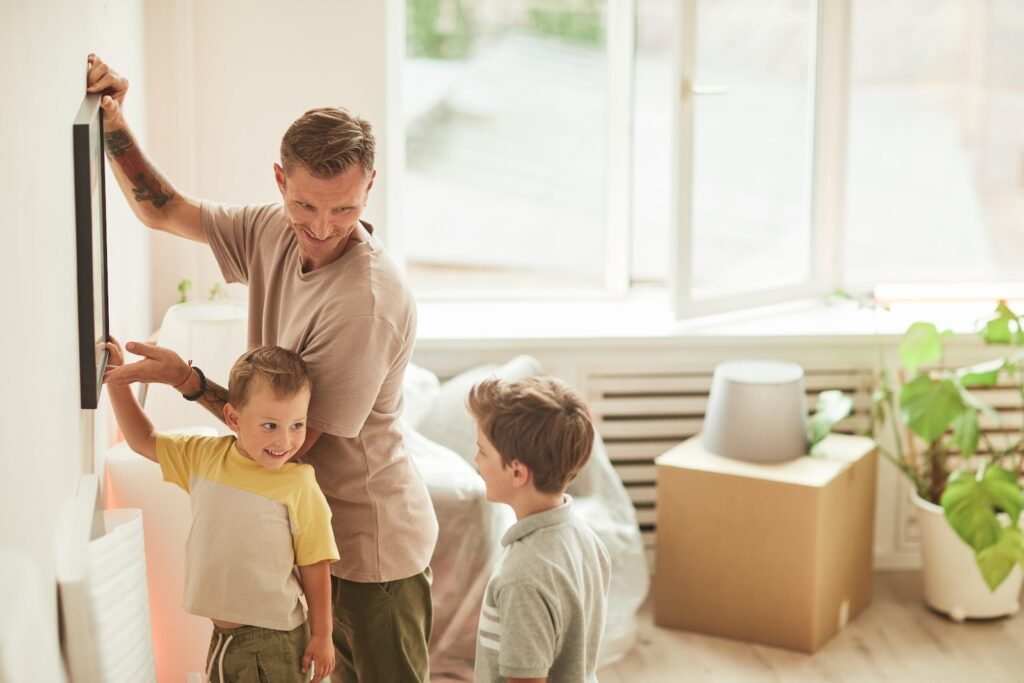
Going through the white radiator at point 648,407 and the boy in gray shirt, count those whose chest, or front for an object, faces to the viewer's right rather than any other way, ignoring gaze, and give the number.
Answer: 0

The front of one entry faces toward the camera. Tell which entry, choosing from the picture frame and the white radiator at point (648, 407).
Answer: the white radiator

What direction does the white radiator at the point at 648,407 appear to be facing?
toward the camera

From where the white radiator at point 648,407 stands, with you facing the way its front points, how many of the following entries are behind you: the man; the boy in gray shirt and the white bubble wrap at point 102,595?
0

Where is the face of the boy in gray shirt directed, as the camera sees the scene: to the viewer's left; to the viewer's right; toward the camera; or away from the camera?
to the viewer's left

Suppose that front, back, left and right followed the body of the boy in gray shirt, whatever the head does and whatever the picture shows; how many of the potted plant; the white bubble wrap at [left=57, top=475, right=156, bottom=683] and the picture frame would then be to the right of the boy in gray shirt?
1

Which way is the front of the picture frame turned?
to the viewer's right

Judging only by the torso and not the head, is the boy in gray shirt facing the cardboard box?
no

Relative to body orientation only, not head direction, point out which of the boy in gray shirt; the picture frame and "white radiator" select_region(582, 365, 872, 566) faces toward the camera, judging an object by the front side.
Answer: the white radiator

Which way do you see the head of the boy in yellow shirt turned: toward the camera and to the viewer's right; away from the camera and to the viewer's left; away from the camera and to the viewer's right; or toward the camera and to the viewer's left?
toward the camera and to the viewer's right
